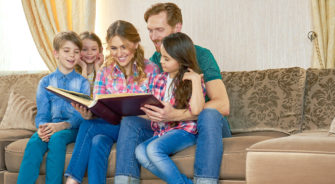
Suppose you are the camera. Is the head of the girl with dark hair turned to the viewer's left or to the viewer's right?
to the viewer's left

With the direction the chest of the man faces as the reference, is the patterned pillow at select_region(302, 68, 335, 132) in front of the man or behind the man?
behind

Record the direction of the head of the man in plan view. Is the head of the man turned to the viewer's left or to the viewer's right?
to the viewer's left

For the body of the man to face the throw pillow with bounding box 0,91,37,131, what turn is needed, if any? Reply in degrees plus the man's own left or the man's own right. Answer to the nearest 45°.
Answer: approximately 90° to the man's own right

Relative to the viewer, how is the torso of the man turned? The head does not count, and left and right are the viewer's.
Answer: facing the viewer and to the left of the viewer

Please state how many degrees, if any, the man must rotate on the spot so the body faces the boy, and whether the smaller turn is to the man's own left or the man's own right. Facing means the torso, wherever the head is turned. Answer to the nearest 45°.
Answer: approximately 90° to the man's own right

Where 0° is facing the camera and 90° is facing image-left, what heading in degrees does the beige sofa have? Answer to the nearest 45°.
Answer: approximately 0°

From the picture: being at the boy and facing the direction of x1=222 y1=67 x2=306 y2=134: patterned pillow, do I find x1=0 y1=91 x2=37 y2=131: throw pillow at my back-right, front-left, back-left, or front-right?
back-left
